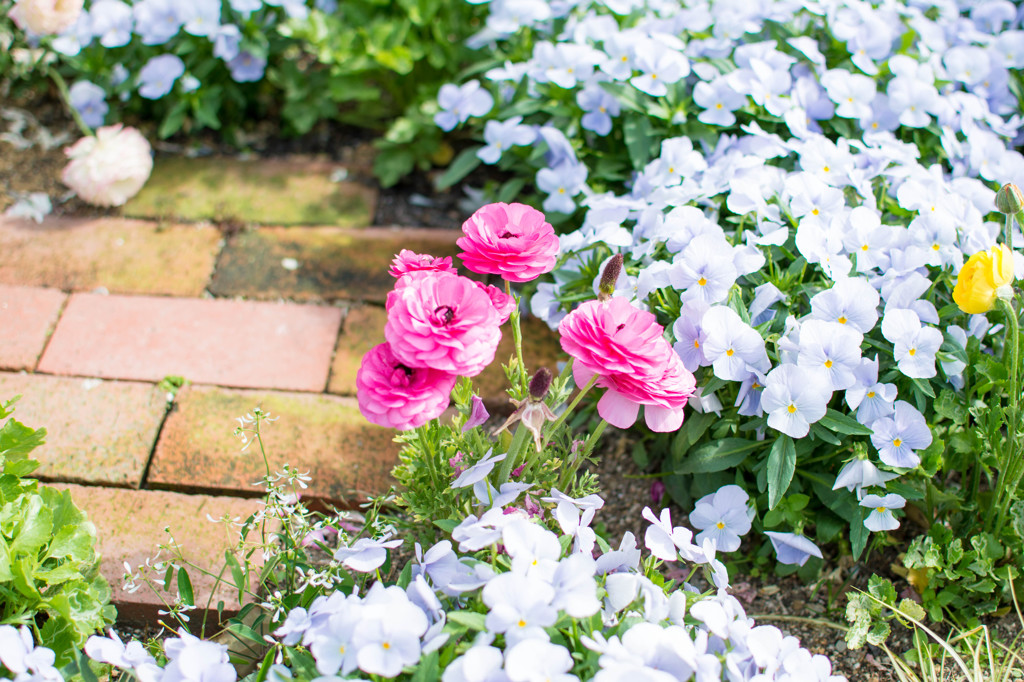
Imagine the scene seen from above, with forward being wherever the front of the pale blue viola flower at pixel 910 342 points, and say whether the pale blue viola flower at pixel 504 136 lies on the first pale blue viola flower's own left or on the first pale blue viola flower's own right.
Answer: on the first pale blue viola flower's own right

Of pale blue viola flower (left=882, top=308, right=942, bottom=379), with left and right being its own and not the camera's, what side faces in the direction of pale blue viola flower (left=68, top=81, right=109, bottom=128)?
right

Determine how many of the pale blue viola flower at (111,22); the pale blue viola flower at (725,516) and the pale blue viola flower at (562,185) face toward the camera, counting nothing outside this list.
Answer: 3

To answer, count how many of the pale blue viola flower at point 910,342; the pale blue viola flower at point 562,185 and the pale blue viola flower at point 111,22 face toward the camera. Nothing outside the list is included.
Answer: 3

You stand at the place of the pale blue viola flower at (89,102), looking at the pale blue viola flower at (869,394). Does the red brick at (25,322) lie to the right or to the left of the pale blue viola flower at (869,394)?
right

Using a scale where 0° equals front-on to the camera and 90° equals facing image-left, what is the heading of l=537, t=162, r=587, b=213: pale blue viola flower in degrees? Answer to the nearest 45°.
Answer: approximately 0°
